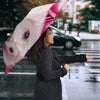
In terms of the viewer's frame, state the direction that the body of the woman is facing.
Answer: to the viewer's right

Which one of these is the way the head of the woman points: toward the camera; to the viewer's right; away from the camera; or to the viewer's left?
to the viewer's right

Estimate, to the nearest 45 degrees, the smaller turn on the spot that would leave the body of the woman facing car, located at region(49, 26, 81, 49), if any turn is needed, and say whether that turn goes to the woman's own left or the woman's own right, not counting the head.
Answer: approximately 90° to the woman's own left
